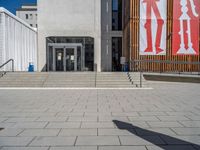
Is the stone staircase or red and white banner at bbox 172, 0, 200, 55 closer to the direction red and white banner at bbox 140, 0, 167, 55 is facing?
the stone staircase

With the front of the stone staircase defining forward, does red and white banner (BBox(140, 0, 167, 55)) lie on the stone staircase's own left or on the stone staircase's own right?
on the stone staircase's own left

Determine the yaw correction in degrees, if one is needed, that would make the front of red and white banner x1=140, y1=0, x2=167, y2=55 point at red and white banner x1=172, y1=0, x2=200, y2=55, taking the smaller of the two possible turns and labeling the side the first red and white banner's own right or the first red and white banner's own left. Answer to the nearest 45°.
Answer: approximately 90° to the first red and white banner's own left

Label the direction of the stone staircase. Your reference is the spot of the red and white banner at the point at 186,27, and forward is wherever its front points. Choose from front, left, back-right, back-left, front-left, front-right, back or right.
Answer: front-right

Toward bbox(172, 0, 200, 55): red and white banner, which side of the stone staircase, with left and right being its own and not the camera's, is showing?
left

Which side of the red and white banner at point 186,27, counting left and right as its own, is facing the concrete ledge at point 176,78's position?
front

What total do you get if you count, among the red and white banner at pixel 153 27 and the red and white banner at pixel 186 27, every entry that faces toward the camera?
2

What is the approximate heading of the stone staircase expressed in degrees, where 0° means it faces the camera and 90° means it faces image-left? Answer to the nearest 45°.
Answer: approximately 0°
